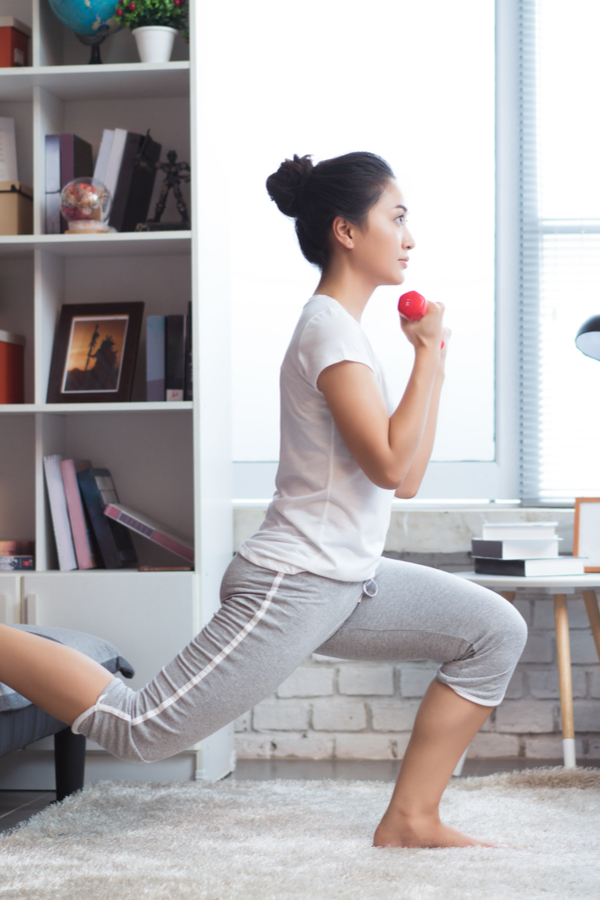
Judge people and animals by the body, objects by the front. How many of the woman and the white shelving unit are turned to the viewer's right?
1

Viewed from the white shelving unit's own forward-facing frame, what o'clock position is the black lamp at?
The black lamp is roughly at 10 o'clock from the white shelving unit.

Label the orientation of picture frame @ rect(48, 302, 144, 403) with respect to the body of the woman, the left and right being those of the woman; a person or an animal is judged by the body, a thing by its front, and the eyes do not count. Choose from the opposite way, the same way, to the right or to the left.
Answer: to the right

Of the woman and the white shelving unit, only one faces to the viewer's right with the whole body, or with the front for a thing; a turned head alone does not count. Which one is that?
the woman

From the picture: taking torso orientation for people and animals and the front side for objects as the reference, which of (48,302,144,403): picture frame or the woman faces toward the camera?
the picture frame

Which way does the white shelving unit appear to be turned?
toward the camera

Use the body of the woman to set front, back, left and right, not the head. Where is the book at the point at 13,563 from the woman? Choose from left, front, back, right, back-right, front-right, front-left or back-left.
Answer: back-left

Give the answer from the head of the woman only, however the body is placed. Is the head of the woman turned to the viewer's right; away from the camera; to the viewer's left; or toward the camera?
to the viewer's right

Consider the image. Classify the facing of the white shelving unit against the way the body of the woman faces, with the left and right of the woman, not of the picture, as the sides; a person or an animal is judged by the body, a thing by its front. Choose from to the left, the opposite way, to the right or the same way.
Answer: to the right

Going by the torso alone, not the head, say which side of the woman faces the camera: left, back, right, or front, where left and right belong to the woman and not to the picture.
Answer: right

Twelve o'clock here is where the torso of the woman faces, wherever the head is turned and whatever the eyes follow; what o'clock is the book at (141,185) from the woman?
The book is roughly at 8 o'clock from the woman.

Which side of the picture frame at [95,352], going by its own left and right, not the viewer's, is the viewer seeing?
front

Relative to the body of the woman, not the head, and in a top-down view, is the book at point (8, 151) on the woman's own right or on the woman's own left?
on the woman's own left

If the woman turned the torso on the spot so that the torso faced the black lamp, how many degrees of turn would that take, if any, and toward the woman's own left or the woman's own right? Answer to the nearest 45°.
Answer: approximately 45° to the woman's own left
